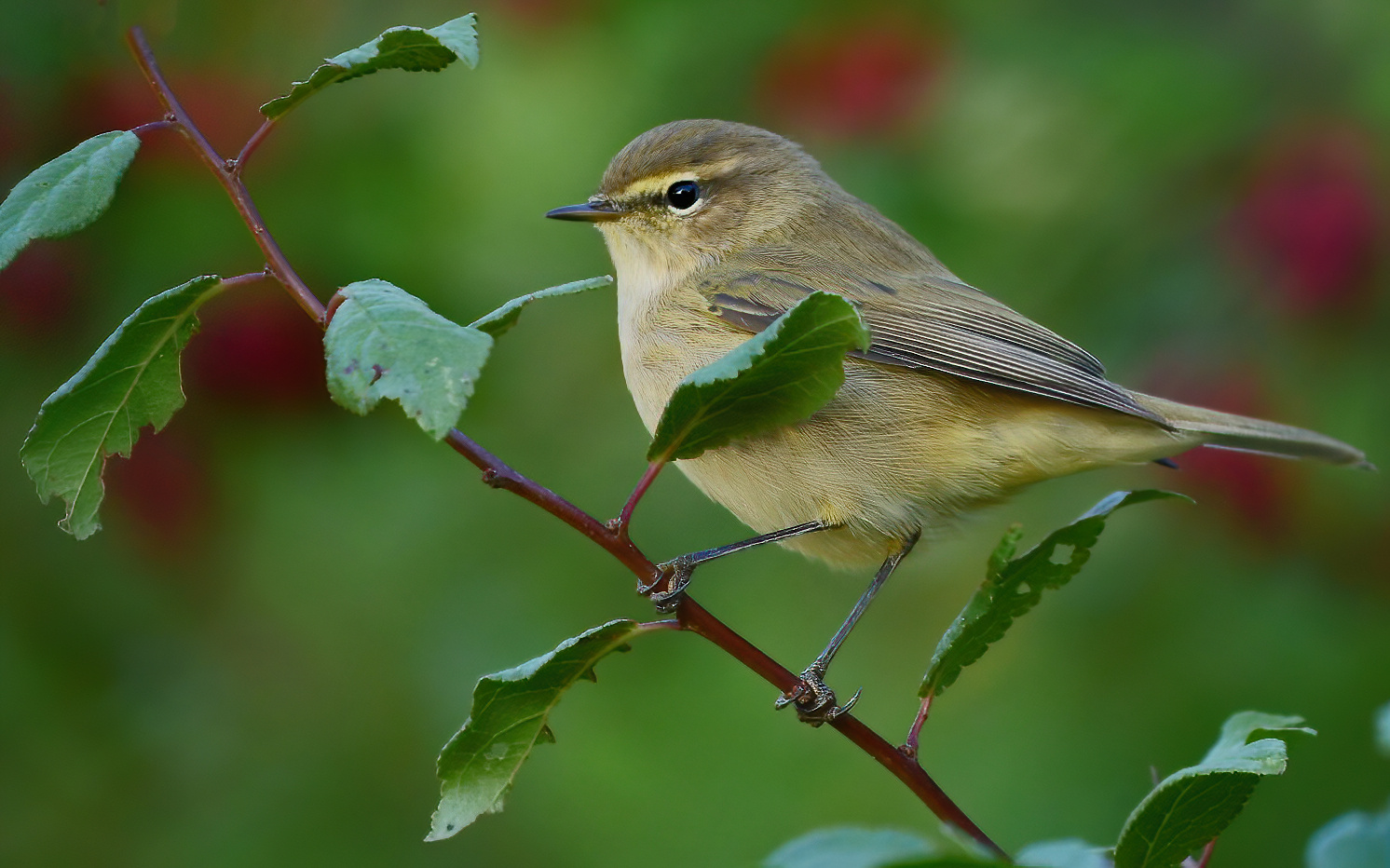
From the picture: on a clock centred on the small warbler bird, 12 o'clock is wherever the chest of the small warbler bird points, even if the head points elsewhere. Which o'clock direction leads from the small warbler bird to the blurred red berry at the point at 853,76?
The blurred red berry is roughly at 2 o'clock from the small warbler bird.

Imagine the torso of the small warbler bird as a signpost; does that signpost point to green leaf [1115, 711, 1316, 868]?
no

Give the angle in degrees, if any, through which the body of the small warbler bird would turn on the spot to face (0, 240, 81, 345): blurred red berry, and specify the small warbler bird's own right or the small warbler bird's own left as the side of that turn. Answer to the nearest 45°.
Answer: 0° — it already faces it

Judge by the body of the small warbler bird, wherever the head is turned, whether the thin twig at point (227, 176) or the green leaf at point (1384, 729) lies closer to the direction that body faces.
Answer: the thin twig

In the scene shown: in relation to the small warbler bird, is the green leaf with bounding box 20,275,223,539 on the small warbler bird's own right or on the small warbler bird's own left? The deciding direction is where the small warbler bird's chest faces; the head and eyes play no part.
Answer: on the small warbler bird's own right

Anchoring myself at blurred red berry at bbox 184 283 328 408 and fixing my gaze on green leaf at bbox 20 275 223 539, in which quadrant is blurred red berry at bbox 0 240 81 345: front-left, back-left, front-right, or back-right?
front-right

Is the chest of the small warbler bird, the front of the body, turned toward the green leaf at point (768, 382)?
no

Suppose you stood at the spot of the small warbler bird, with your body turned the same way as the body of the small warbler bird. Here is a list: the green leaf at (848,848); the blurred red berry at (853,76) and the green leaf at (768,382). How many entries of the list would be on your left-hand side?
2

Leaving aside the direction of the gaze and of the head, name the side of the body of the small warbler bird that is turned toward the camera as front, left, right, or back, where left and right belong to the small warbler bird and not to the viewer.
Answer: left

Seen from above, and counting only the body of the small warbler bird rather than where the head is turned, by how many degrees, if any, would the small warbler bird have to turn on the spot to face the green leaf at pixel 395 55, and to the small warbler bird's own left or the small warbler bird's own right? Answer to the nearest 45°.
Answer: approximately 45° to the small warbler bird's own left

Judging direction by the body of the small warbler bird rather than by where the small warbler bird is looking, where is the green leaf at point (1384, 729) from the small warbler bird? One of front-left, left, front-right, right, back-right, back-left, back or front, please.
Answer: back-left
